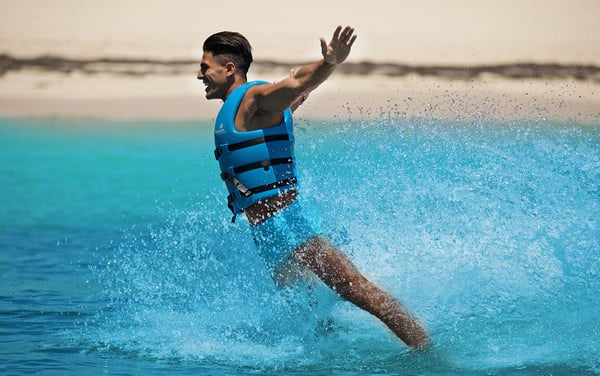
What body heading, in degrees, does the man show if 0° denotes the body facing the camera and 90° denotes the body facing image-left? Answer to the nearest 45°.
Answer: approximately 90°

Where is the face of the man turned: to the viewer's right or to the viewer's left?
to the viewer's left
